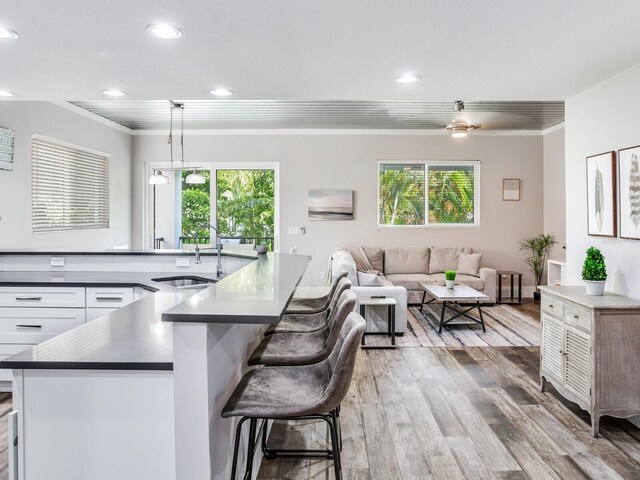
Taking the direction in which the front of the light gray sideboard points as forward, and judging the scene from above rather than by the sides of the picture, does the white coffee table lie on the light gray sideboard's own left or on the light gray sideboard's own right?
on the light gray sideboard's own right

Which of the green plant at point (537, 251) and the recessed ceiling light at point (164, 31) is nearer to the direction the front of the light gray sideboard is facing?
the recessed ceiling light

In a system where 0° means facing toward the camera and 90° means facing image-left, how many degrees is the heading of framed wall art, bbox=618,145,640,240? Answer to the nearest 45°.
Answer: approximately 45°

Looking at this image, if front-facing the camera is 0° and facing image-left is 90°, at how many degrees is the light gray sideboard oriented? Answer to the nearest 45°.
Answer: approximately 45°

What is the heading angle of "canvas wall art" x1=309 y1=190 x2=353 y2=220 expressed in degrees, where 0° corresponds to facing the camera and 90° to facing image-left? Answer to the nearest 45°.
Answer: approximately 0°

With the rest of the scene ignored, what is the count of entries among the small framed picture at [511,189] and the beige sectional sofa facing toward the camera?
2
